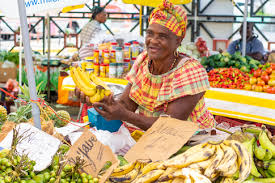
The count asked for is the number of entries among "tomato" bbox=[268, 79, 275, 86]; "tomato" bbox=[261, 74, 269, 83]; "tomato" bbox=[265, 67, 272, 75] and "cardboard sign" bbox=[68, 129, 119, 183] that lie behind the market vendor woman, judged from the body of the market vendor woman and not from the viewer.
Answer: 3

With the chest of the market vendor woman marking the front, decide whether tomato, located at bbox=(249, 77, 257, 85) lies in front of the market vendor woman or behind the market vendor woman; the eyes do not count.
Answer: behind

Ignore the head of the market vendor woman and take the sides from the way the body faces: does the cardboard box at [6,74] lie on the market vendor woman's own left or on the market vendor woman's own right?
on the market vendor woman's own right

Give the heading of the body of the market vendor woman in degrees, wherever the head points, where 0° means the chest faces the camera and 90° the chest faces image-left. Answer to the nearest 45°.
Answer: approximately 45°

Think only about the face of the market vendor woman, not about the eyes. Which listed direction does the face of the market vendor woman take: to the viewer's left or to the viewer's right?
to the viewer's left

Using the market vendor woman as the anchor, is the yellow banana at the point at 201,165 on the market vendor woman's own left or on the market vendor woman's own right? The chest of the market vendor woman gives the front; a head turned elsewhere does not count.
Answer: on the market vendor woman's own left

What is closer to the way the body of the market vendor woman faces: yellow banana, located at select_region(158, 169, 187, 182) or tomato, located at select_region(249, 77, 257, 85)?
the yellow banana
